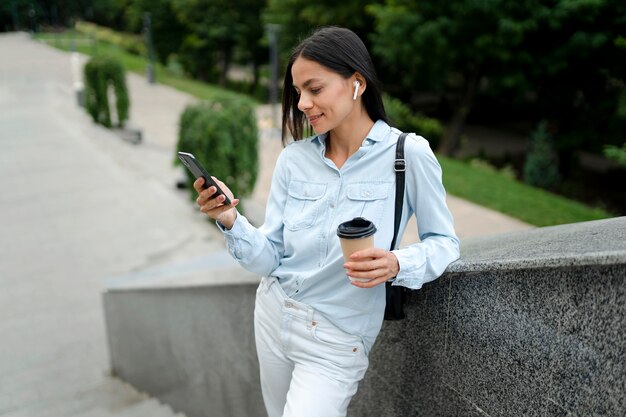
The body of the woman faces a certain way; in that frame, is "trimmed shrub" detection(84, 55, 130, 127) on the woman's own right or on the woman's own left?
on the woman's own right

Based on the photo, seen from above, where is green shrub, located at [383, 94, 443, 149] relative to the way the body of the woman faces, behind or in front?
behind

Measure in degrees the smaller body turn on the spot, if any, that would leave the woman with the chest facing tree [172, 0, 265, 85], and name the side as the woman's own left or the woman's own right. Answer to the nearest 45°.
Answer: approximately 135° to the woman's own right

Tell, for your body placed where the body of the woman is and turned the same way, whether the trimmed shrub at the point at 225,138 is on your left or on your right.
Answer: on your right

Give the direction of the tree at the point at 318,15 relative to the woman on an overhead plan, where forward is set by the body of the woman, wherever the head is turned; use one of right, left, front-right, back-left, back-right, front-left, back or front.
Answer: back-right

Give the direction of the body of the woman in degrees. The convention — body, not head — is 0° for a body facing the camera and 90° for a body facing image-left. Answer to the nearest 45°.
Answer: approximately 45°

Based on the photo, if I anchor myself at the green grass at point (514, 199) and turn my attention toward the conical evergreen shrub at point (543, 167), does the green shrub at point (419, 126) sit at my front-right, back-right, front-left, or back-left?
front-left

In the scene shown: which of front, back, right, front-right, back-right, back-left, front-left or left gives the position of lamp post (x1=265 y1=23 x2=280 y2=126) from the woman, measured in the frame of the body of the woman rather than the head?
back-right

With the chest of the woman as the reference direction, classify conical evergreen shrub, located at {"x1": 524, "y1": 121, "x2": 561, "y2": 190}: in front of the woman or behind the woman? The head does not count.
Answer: behind

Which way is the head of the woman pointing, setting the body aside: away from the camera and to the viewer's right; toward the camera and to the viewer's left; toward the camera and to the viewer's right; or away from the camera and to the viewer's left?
toward the camera and to the viewer's left
